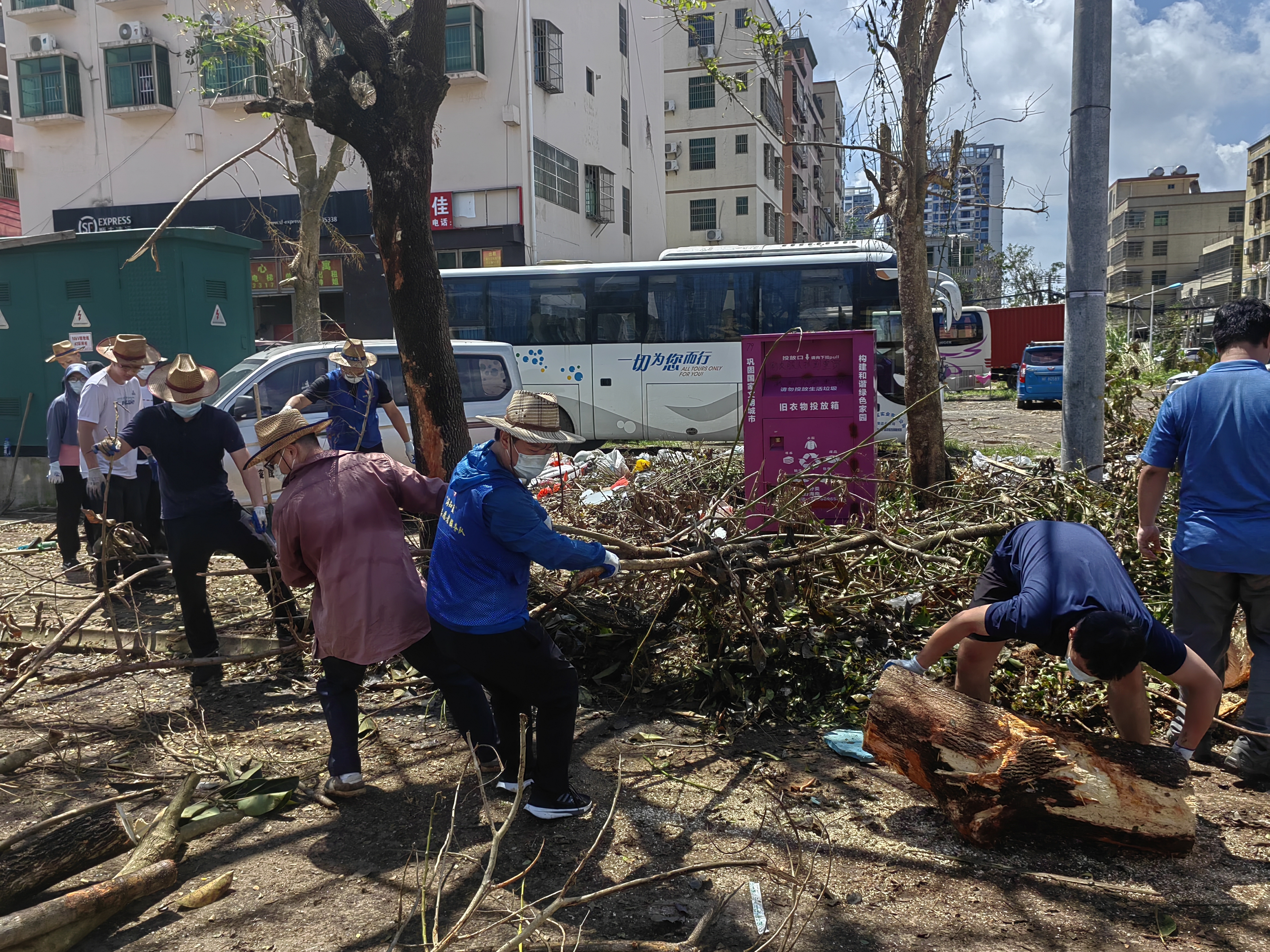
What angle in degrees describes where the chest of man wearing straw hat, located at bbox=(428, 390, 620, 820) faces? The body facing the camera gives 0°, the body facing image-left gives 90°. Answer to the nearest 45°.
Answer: approximately 270°

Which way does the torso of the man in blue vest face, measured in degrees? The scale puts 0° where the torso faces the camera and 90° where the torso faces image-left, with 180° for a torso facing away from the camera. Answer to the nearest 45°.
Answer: approximately 0°

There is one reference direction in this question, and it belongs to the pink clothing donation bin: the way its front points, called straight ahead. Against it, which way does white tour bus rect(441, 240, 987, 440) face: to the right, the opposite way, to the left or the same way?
to the left

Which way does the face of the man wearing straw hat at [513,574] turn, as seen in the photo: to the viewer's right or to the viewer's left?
to the viewer's right

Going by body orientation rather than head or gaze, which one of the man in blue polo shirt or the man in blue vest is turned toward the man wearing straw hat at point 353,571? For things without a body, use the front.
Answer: the man in blue vest

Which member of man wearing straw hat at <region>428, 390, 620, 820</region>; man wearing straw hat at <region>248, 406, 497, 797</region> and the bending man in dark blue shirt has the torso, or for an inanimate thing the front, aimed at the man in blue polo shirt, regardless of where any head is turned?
man wearing straw hat at <region>428, 390, 620, 820</region>

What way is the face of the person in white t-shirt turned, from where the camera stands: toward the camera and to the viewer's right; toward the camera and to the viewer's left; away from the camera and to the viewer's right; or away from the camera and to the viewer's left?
toward the camera and to the viewer's right
